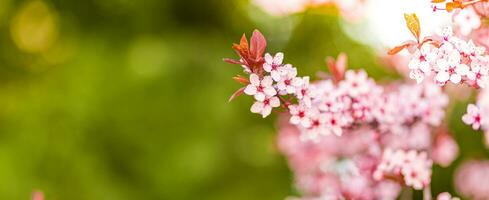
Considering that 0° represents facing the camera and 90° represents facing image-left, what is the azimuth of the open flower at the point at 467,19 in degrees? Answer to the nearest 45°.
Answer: approximately 0°

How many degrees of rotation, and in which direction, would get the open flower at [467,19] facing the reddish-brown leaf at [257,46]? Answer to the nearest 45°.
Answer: approximately 45° to its right

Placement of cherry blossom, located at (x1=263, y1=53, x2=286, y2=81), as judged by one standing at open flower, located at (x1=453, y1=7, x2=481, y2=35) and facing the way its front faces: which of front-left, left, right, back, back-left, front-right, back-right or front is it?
front-right

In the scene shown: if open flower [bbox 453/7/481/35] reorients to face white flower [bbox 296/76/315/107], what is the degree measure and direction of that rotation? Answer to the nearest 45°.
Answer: approximately 45° to its right
